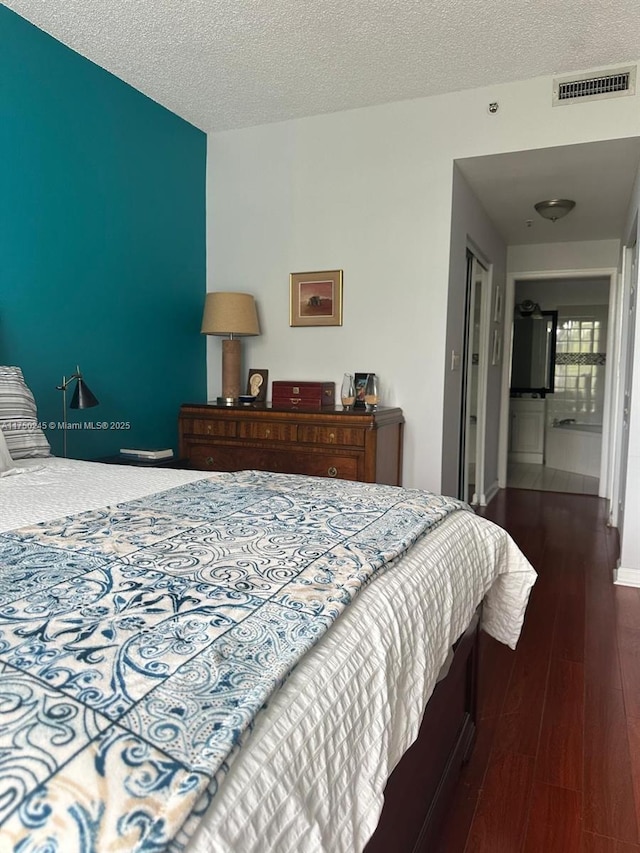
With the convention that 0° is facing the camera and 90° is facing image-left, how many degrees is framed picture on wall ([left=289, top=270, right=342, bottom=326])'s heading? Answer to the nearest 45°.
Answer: approximately 0°

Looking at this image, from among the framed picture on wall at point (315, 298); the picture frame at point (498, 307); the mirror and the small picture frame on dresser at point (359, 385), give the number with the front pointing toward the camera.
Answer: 3

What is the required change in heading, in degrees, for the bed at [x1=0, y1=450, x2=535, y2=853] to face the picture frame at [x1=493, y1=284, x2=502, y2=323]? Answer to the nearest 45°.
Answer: approximately 90° to its left

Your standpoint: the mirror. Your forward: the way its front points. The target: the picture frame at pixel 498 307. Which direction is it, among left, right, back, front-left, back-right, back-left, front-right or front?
front

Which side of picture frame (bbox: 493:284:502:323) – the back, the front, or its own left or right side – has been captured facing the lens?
right

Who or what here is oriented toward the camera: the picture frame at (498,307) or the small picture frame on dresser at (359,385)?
the small picture frame on dresser

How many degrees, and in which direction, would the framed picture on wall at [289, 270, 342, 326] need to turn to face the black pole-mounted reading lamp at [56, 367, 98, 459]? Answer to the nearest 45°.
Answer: approximately 45° to its right

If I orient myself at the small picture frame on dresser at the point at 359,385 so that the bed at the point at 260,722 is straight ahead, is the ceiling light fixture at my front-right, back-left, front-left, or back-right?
back-left

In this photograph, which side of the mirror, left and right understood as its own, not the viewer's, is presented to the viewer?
front

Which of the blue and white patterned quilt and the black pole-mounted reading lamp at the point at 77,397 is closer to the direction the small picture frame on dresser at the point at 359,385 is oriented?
the blue and white patterned quilt

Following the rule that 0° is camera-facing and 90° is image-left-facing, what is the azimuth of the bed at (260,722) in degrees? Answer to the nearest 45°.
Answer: approximately 315°

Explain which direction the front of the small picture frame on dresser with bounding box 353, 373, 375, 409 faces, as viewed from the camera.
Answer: facing the viewer

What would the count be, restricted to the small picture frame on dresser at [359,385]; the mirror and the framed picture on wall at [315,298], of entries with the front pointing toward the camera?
3

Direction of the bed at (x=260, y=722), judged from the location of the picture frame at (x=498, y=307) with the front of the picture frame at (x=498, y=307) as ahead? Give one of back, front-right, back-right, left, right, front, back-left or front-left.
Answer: right

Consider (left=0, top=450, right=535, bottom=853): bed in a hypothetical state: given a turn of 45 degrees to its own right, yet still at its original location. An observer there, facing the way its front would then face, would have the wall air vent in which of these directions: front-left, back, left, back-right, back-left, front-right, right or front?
back-left

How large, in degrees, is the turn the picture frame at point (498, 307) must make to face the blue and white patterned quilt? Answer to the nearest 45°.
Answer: approximately 90° to its right

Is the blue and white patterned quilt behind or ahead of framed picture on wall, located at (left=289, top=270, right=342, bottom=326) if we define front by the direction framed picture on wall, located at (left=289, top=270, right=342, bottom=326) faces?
ahead
